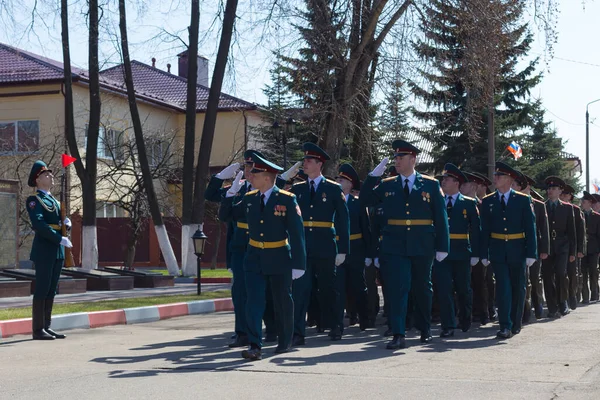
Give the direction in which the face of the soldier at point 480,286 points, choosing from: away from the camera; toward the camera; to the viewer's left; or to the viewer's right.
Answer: to the viewer's left

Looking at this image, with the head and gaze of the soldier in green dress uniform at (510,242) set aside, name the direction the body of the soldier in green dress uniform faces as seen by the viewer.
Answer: toward the camera

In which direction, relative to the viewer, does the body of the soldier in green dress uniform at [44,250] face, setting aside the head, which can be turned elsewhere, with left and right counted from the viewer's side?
facing the viewer and to the right of the viewer

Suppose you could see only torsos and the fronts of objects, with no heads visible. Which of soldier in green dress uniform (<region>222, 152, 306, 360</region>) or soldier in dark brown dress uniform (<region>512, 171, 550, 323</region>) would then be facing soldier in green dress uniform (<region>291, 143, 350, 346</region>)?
soldier in dark brown dress uniform (<region>512, 171, 550, 323</region>)

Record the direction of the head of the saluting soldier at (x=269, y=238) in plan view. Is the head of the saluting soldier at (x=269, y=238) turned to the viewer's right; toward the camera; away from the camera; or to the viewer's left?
to the viewer's left

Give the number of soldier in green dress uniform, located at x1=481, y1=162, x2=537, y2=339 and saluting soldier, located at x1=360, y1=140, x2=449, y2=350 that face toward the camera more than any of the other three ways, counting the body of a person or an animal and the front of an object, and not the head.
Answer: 2

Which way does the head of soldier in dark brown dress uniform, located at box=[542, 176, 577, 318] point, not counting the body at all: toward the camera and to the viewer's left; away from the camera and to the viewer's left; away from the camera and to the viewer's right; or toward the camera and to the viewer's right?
toward the camera and to the viewer's left

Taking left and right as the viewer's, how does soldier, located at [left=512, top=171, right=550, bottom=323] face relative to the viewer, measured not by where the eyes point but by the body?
facing the viewer and to the left of the viewer

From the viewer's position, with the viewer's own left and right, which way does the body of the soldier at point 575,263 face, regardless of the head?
facing the viewer and to the left of the viewer

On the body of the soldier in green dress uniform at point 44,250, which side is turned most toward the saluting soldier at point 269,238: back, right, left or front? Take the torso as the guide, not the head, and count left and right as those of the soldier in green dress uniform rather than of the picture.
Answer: front

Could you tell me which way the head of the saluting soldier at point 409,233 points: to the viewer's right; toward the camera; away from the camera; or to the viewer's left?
to the viewer's left

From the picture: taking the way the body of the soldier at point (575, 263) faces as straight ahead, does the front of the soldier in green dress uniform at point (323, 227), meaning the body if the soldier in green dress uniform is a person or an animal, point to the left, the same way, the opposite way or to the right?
the same way

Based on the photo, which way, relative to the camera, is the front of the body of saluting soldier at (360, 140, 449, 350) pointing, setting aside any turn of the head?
toward the camera

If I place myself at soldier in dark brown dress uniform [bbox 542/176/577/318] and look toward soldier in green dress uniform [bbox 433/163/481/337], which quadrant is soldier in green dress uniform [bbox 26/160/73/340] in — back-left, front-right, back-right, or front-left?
front-right
